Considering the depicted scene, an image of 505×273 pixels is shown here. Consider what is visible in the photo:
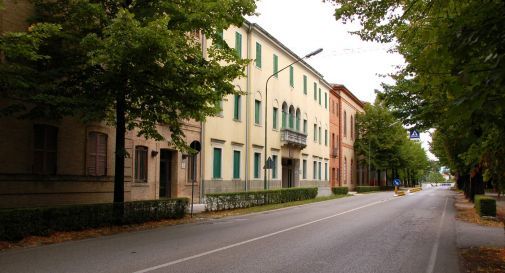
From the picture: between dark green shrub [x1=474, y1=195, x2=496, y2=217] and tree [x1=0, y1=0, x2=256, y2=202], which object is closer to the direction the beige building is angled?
the dark green shrub

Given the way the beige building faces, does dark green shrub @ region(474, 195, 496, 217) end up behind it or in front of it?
in front

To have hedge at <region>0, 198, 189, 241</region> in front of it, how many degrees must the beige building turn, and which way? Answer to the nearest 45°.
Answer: approximately 45° to its right

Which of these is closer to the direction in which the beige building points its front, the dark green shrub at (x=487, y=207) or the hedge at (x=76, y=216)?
the dark green shrub

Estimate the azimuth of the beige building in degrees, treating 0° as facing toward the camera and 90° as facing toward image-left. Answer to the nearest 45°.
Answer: approximately 315°

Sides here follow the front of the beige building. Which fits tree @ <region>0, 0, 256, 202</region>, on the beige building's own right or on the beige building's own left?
on the beige building's own right

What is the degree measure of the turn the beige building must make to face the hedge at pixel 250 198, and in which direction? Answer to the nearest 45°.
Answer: approximately 45° to its right
